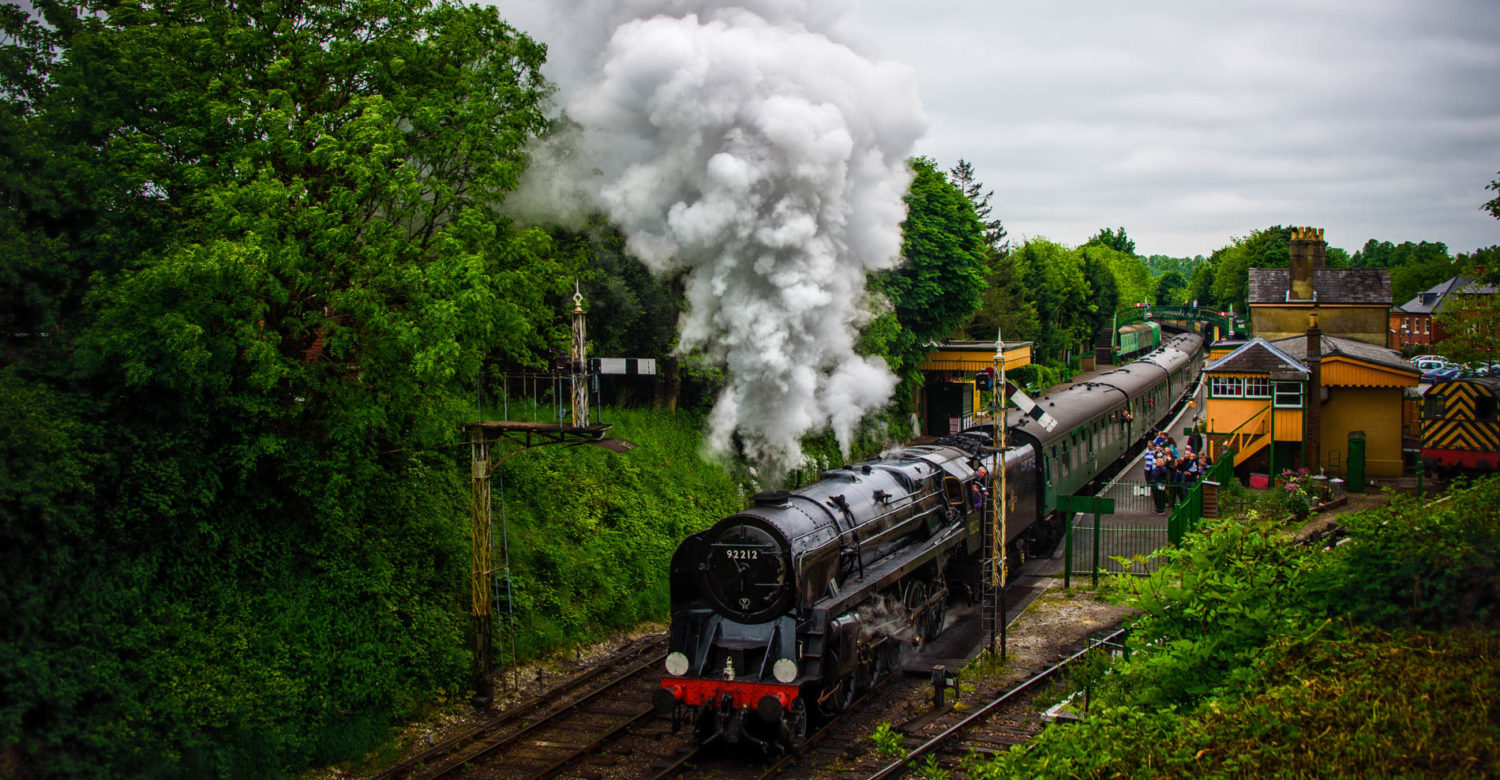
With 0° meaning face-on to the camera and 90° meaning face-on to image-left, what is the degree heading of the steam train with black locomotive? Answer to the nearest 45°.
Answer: approximately 45°

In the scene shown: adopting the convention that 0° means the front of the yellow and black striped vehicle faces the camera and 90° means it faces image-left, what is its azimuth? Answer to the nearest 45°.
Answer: approximately 0°

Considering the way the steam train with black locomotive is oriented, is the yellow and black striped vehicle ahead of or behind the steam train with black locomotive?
behind

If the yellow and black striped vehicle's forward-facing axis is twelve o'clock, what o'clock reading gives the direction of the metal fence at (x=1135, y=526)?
The metal fence is roughly at 1 o'clock from the yellow and black striped vehicle.

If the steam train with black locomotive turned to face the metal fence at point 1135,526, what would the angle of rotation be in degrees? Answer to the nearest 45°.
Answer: approximately 180°

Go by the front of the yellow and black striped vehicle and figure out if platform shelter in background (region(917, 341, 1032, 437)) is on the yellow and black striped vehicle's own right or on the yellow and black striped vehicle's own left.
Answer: on the yellow and black striped vehicle's own right

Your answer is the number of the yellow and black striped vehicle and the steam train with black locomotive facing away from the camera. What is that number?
0

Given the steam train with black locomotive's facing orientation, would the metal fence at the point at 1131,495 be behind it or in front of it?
behind

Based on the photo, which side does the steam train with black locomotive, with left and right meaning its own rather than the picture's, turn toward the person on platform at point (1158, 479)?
back
